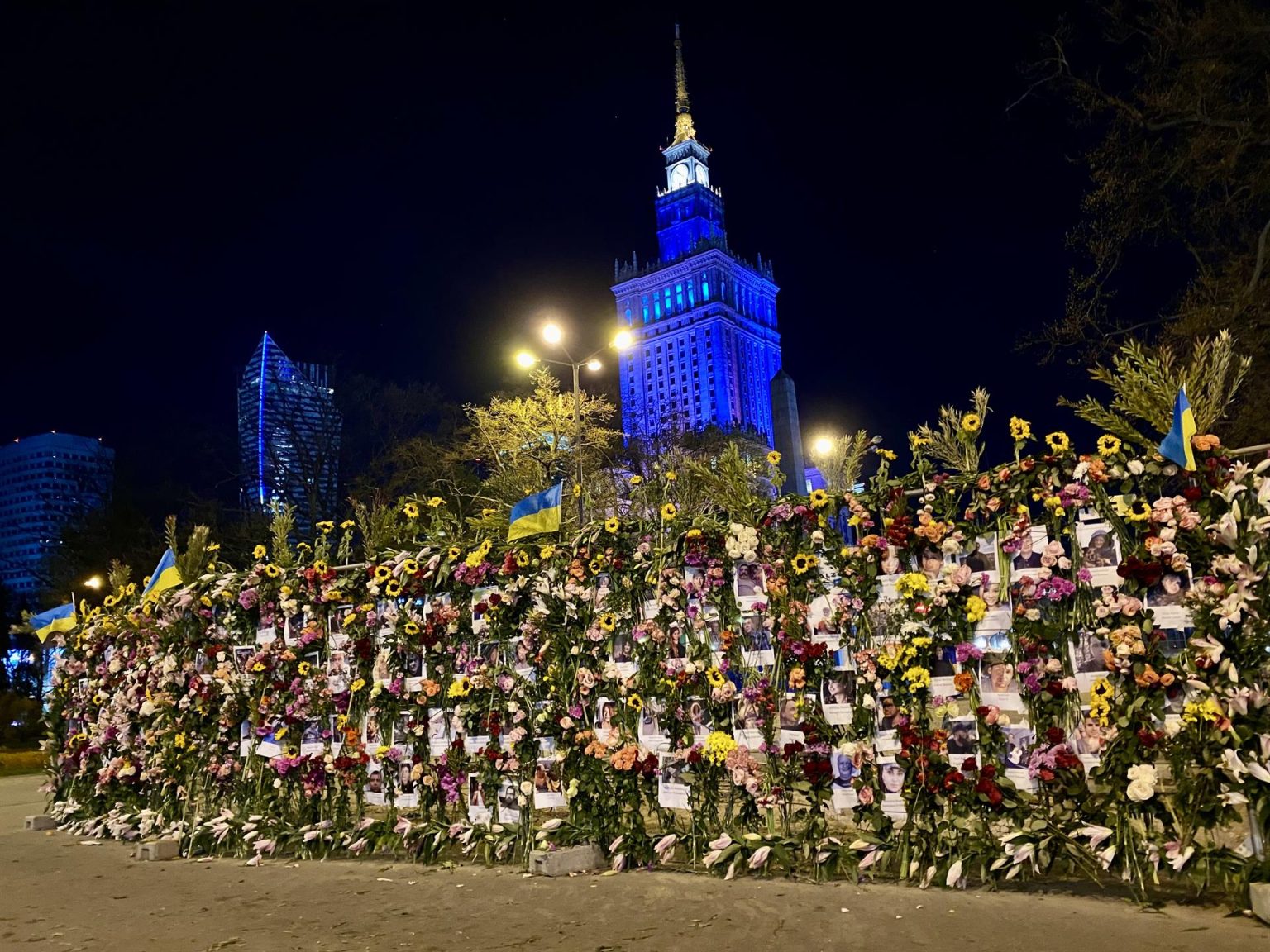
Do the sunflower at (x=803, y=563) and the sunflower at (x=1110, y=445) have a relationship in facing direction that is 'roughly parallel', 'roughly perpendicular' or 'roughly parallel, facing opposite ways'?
roughly parallel

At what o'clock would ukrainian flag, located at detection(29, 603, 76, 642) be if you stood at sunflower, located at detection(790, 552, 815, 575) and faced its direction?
The ukrainian flag is roughly at 4 o'clock from the sunflower.

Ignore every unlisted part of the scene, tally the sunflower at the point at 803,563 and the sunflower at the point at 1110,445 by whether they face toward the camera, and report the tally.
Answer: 2

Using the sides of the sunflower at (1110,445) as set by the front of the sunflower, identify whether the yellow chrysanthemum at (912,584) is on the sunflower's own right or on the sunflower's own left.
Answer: on the sunflower's own right

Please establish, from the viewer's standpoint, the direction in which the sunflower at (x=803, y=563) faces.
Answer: facing the viewer

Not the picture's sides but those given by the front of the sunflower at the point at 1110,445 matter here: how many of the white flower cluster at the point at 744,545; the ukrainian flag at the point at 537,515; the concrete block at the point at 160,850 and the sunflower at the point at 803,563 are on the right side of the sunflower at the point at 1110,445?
4

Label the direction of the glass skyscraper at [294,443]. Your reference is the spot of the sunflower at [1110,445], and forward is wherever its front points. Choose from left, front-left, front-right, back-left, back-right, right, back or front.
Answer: back-right

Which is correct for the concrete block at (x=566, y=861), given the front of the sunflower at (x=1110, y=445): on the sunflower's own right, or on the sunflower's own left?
on the sunflower's own right

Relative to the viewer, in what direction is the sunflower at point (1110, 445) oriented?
toward the camera

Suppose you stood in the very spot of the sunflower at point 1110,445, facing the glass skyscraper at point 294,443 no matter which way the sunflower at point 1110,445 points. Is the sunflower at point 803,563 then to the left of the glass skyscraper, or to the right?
left

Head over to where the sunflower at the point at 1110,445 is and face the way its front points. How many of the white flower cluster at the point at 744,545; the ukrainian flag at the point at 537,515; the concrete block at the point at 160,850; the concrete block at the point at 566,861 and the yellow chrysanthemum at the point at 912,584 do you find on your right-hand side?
5

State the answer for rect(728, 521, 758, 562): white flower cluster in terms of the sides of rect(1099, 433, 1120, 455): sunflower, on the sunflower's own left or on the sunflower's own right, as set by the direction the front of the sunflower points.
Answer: on the sunflower's own right
